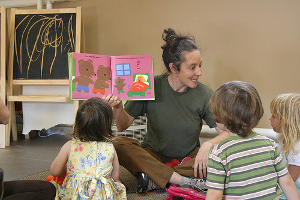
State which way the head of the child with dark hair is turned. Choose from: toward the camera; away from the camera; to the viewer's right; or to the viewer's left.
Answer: away from the camera

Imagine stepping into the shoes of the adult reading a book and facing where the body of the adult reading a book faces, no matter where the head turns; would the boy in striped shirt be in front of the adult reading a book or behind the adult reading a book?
in front

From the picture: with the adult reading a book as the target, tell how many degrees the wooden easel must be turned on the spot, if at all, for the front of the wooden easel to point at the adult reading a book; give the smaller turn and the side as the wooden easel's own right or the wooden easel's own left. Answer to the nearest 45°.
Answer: approximately 45° to the wooden easel's own left

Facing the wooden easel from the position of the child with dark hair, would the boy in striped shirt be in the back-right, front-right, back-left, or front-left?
back-right

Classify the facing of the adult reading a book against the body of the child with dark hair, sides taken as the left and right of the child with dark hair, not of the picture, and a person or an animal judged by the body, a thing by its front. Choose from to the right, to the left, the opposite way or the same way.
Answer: the opposite way

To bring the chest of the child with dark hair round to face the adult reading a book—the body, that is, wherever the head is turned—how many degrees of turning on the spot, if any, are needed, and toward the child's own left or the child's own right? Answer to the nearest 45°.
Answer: approximately 45° to the child's own right

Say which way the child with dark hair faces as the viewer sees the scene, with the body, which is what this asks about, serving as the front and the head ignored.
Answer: away from the camera

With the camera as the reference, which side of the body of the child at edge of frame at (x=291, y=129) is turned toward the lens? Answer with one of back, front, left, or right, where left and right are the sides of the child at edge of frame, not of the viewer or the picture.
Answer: left

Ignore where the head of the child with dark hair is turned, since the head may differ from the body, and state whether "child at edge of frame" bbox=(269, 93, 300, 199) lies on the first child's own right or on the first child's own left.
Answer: on the first child's own right

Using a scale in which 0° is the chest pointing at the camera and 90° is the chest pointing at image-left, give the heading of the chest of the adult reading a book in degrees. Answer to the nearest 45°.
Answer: approximately 0°

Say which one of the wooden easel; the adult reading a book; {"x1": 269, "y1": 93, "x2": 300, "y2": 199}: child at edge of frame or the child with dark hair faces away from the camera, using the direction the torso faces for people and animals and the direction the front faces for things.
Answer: the child with dark hair
